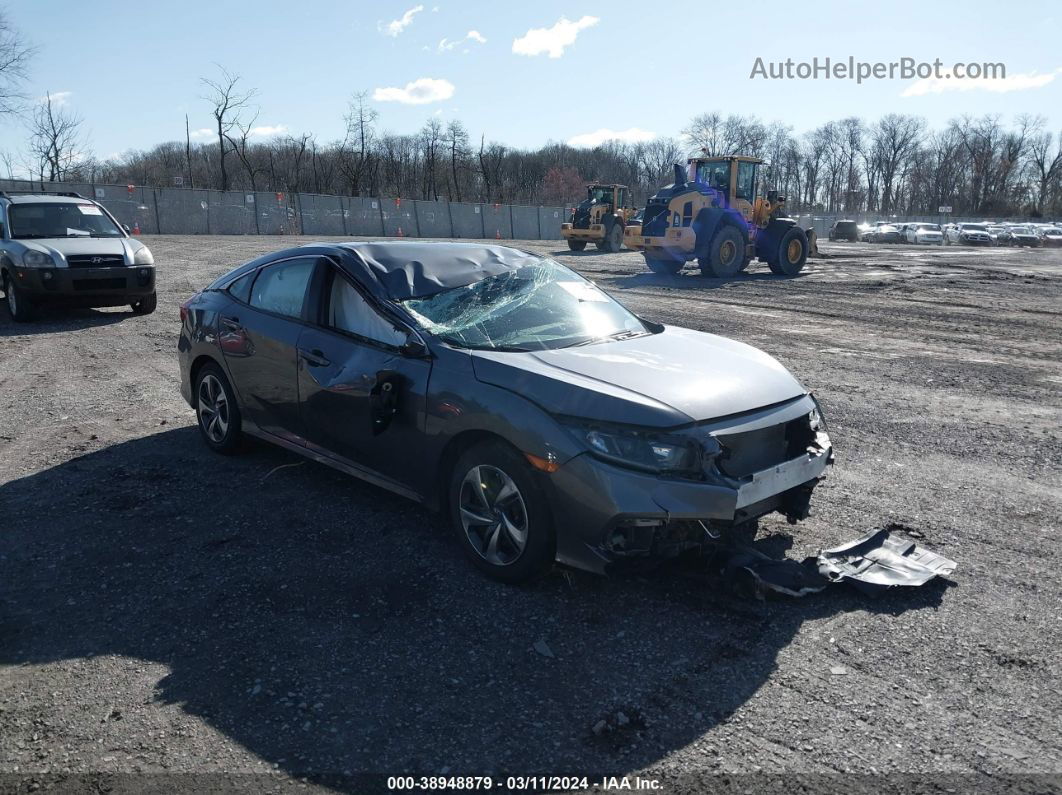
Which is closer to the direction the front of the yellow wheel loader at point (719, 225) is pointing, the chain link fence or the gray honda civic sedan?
the chain link fence

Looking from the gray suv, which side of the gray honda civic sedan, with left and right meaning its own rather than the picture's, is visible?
back

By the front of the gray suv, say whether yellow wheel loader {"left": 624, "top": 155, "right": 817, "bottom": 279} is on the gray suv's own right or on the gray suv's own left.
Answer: on the gray suv's own left

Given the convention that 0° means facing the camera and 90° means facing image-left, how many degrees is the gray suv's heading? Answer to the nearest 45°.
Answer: approximately 315°

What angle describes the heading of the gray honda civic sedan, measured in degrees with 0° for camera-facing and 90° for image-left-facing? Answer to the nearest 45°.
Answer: approximately 315°

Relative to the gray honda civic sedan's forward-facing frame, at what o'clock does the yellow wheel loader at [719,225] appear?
The yellow wheel loader is roughly at 8 o'clock from the gray honda civic sedan.

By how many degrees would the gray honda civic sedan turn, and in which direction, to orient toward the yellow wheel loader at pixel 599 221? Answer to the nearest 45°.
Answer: approximately 135° to its left
